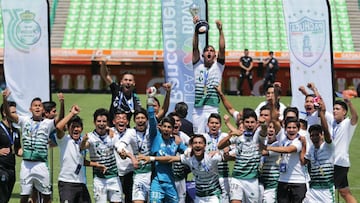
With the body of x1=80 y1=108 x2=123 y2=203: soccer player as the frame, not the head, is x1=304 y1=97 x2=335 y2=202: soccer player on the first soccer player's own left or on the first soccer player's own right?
on the first soccer player's own left

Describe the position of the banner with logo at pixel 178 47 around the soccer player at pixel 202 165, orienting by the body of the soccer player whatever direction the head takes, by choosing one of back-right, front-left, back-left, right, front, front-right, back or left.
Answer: back
